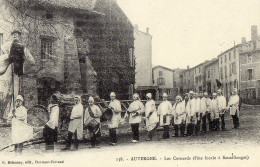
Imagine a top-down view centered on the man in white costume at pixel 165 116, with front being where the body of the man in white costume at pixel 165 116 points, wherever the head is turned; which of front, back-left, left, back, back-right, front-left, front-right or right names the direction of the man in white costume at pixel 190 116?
back-left

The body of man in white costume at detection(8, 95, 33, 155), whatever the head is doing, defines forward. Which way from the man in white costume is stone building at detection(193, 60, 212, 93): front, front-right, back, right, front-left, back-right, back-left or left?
back

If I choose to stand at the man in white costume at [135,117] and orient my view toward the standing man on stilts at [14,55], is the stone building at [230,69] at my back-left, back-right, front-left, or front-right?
back-right

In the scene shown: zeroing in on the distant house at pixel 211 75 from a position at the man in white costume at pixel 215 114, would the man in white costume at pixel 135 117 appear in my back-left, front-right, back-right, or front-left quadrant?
back-left

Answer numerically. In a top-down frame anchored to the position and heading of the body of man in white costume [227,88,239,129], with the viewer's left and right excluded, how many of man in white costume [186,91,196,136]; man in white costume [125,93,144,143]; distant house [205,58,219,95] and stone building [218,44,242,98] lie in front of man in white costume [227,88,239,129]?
2

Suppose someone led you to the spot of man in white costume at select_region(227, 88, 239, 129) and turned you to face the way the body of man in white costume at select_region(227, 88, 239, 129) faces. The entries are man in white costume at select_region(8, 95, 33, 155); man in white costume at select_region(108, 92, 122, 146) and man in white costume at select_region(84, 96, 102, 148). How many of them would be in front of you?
3

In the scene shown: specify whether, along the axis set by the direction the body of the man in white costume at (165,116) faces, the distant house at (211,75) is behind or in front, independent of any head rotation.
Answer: behind

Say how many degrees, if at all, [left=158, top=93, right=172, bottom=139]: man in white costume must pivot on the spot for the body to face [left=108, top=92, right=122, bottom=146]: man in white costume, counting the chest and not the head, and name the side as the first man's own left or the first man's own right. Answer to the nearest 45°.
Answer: approximately 45° to the first man's own right

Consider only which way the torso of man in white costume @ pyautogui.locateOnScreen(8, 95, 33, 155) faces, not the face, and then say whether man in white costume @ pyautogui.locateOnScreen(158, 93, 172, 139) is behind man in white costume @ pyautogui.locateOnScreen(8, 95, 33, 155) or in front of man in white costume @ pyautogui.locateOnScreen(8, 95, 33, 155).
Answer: behind
